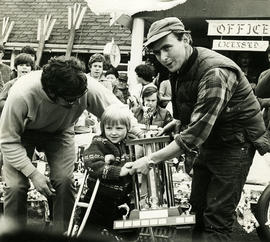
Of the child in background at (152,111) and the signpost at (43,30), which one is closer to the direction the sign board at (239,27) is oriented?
the child in background

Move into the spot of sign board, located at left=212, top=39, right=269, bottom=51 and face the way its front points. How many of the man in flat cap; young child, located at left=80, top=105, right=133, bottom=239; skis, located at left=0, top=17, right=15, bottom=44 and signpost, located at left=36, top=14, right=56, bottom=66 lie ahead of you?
2

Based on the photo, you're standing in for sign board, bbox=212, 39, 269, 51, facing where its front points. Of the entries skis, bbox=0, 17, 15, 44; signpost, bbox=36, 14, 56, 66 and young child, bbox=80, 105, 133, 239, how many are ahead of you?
1

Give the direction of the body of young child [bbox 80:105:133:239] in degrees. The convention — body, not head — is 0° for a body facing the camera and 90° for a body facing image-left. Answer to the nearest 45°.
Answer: approximately 315°

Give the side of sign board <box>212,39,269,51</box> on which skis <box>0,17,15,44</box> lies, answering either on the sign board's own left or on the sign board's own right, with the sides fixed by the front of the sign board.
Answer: on the sign board's own right

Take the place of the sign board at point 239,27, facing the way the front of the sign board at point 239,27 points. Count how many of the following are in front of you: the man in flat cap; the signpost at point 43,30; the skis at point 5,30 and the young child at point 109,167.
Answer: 2
